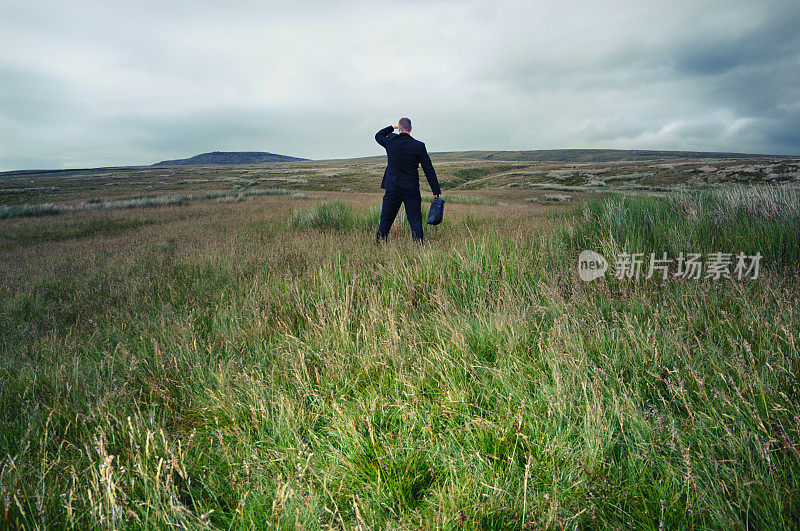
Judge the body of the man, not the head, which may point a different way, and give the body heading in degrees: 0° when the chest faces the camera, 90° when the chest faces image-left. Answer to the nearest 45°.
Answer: approximately 180°
